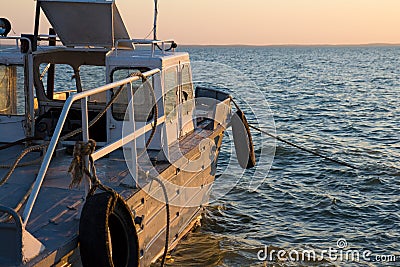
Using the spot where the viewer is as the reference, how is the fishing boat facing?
facing away from the viewer and to the right of the viewer
